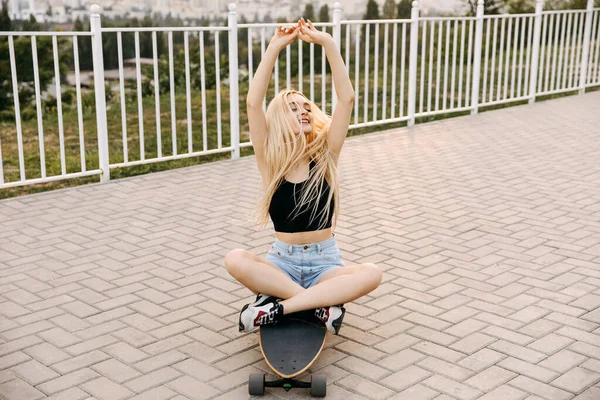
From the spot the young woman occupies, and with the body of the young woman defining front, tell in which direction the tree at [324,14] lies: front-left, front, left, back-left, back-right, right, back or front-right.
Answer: back

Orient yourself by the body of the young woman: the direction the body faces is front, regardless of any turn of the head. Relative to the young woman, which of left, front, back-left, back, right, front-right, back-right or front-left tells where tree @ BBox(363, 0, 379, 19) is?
back

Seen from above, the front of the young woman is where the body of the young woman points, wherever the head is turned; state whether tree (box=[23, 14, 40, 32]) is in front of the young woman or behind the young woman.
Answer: behind

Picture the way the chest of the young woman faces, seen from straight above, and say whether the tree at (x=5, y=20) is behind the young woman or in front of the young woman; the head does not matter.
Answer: behind

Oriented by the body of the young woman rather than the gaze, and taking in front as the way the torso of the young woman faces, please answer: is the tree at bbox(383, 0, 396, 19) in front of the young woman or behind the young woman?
behind

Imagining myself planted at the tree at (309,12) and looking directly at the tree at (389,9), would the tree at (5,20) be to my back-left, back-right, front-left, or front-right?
back-right

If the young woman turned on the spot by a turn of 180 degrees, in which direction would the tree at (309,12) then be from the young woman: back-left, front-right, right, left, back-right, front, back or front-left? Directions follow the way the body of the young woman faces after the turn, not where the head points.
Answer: front

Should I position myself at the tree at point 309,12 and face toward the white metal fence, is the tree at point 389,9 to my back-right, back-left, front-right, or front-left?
back-left

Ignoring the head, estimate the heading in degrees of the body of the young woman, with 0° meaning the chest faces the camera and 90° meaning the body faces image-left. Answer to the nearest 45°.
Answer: approximately 0°
